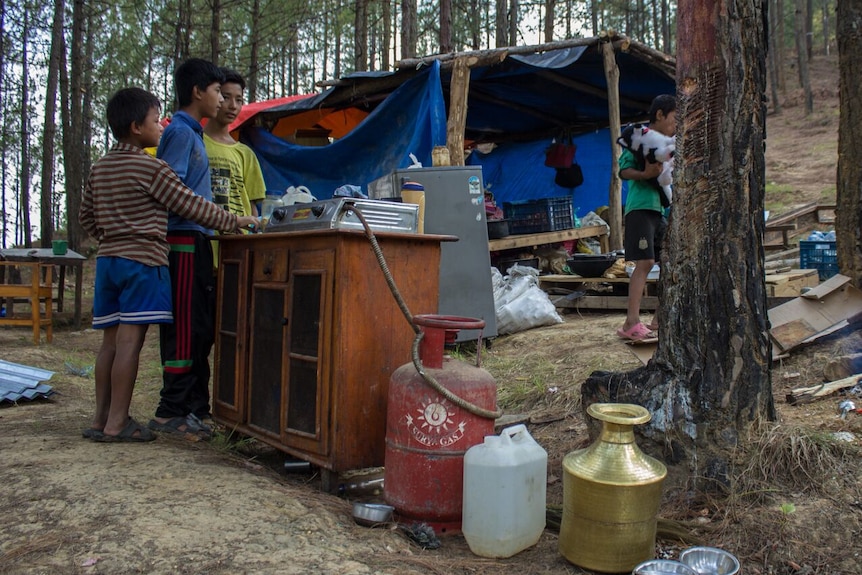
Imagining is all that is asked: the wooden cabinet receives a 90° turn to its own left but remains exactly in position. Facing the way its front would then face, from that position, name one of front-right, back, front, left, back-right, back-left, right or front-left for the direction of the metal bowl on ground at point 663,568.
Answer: front

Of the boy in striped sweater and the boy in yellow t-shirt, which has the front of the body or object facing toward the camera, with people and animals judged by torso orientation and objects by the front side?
the boy in yellow t-shirt

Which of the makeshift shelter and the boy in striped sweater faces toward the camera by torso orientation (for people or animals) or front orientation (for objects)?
the makeshift shelter

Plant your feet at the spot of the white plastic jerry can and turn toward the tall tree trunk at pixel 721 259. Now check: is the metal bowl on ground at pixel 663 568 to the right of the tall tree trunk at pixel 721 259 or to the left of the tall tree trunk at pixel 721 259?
right

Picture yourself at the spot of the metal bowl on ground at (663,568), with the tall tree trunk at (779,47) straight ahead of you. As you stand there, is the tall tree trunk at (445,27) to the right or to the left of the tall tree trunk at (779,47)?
left

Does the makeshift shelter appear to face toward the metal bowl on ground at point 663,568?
yes

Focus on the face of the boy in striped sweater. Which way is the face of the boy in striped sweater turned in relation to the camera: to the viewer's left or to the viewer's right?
to the viewer's right

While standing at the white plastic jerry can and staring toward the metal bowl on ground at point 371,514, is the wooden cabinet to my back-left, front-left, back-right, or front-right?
front-right

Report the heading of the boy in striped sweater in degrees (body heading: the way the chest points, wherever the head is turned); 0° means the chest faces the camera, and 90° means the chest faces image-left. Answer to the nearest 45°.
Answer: approximately 225°

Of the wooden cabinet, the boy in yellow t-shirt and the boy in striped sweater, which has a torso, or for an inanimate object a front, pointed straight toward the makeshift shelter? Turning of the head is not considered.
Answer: the boy in striped sweater

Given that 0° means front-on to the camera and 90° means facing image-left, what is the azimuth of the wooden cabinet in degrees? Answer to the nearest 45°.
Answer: approximately 45°

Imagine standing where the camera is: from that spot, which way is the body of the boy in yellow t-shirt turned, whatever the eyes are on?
toward the camera

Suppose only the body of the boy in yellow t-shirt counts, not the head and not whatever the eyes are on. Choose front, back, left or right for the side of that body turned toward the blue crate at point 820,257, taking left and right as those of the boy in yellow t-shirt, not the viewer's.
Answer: left

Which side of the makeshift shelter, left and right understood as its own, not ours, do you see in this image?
front

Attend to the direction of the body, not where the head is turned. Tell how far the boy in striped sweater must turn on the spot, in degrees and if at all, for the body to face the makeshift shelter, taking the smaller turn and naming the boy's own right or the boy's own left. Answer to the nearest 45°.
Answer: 0° — they already face it
